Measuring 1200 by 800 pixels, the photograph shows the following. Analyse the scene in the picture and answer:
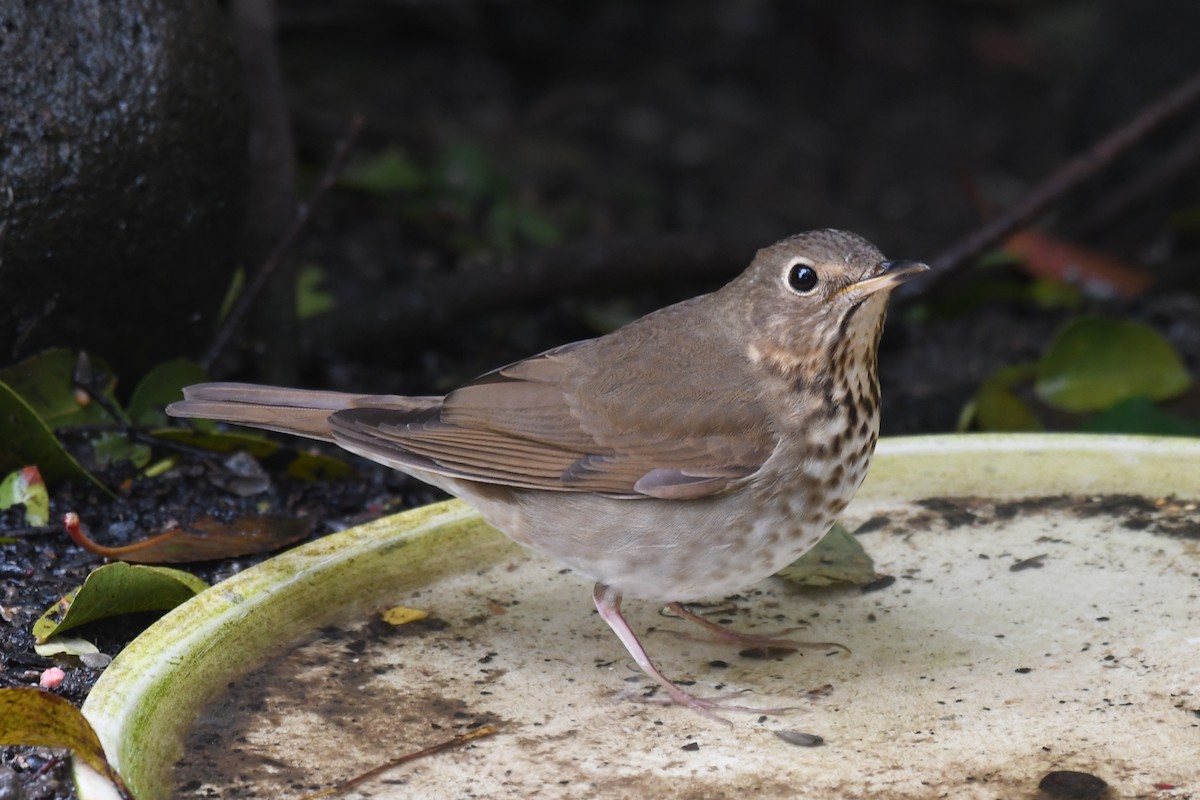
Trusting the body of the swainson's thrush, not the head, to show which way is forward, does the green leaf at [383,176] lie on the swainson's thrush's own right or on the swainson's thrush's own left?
on the swainson's thrush's own left

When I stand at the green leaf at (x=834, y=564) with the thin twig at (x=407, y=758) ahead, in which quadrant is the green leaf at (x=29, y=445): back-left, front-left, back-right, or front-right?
front-right

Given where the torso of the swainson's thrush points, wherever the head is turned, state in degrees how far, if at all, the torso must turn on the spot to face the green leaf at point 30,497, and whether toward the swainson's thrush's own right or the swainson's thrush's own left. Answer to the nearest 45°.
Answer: approximately 180°

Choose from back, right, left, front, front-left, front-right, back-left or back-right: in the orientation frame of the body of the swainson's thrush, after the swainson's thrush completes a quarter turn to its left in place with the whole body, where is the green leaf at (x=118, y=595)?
left

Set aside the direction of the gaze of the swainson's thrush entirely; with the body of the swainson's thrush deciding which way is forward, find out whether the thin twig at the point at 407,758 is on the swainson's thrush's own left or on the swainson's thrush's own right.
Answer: on the swainson's thrush's own right

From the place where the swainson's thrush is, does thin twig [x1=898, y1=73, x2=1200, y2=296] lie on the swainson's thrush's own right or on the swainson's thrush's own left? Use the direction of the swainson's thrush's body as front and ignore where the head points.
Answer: on the swainson's thrush's own left

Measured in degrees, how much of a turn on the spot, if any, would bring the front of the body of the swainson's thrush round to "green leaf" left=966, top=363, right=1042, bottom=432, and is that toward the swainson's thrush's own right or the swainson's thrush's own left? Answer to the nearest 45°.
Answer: approximately 45° to the swainson's thrush's own left

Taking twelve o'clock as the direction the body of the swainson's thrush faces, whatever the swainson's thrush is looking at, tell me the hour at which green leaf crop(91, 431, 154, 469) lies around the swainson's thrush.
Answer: The green leaf is roughly at 7 o'clock from the swainson's thrush.

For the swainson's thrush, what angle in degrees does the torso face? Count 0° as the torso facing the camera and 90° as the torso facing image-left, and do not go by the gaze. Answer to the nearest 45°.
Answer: approximately 270°

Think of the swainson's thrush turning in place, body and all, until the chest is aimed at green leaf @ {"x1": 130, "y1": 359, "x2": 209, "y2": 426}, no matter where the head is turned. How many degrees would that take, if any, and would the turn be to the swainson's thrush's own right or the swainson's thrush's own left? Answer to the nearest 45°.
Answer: approximately 135° to the swainson's thrush's own left

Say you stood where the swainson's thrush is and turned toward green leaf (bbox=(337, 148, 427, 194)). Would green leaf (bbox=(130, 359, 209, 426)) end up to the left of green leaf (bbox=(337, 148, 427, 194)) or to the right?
left

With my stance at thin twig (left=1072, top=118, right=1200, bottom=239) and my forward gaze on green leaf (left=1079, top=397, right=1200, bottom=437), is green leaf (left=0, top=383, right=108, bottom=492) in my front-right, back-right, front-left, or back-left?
front-right

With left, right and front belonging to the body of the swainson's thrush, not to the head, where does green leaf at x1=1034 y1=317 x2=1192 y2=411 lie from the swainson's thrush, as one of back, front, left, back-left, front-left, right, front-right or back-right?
front-left

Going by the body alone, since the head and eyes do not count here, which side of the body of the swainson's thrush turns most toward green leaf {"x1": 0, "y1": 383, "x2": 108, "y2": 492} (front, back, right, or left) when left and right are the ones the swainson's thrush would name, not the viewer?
back
